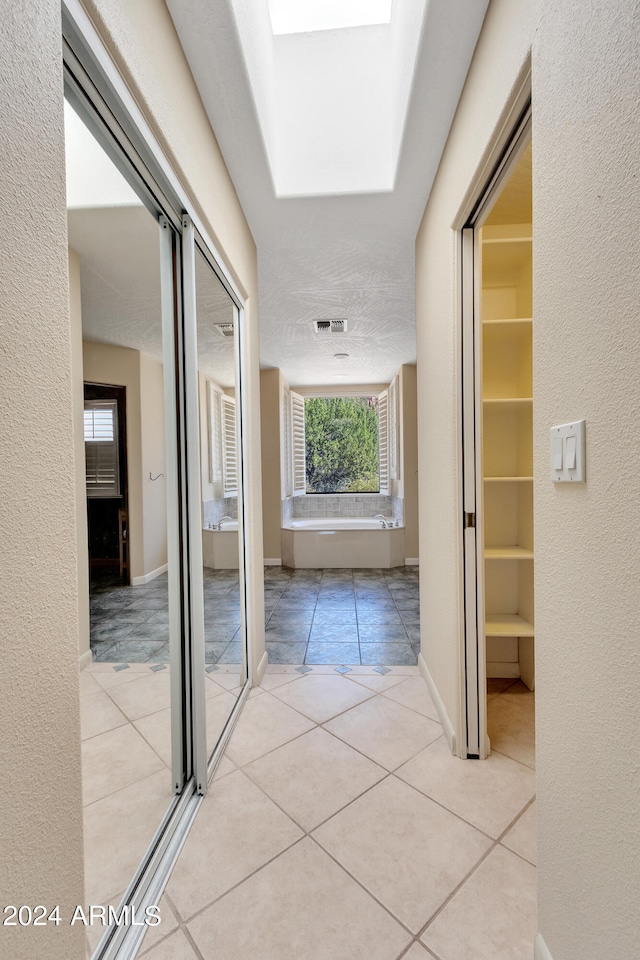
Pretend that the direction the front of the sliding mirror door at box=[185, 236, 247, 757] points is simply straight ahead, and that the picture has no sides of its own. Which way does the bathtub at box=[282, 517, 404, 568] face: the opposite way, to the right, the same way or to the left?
to the right

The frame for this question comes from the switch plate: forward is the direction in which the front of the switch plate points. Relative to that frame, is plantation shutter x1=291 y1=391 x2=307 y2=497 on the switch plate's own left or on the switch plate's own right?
on the switch plate's own right

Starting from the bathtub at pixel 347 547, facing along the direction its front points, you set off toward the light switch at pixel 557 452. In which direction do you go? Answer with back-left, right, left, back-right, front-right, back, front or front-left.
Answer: front

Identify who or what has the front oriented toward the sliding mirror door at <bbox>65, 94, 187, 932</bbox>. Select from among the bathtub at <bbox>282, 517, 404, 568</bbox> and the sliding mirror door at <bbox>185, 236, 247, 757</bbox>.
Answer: the bathtub

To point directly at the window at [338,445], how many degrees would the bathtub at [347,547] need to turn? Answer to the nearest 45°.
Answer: approximately 180°

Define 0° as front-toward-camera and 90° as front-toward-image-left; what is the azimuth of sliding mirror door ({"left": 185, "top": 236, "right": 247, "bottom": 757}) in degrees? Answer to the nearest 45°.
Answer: approximately 270°

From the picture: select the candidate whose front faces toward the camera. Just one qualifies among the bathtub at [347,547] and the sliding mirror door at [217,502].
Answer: the bathtub

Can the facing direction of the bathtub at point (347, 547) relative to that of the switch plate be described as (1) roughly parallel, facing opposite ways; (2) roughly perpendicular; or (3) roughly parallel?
roughly perpendicular

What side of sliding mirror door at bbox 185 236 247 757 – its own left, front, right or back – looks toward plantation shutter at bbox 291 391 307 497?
left

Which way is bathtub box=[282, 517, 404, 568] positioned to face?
toward the camera

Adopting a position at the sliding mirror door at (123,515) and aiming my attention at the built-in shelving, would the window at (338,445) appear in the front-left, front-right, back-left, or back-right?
front-left

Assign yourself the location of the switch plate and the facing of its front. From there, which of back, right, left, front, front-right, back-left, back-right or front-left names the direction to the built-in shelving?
back-right

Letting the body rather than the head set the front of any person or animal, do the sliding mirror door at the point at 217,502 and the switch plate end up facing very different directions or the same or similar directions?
very different directions

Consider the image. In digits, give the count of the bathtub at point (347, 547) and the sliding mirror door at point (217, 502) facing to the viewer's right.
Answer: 1

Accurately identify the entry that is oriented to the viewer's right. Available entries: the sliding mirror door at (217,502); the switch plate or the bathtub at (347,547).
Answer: the sliding mirror door
